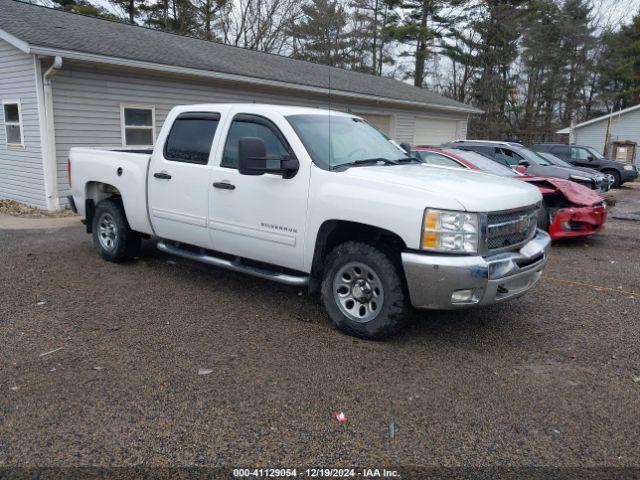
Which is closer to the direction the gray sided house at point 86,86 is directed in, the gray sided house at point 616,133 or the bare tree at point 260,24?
the gray sided house

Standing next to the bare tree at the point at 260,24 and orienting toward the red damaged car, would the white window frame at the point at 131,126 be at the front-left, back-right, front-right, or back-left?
front-right

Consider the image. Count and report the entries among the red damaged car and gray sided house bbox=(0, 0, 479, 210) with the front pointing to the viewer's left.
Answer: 0

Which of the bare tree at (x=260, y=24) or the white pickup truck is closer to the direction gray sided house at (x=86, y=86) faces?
the white pickup truck

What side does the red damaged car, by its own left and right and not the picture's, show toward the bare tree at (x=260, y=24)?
back

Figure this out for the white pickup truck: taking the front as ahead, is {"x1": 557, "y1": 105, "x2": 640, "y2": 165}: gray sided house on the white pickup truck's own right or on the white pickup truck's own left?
on the white pickup truck's own left

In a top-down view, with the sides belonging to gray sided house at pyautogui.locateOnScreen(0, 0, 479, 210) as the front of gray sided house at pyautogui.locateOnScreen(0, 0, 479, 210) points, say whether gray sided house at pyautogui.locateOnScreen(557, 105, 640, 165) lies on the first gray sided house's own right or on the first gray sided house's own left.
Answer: on the first gray sided house's own left

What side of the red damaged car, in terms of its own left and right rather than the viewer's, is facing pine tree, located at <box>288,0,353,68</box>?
back

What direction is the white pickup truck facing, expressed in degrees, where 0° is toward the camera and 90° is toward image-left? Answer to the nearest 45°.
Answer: approximately 315°

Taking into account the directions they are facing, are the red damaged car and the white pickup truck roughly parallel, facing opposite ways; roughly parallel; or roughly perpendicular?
roughly parallel

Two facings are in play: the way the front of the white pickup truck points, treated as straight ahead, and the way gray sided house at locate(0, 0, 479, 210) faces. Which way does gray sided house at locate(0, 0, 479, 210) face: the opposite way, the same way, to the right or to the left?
the same way

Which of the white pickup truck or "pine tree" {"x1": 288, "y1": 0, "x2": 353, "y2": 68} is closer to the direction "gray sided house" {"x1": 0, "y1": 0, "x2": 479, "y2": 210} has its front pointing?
the white pickup truck

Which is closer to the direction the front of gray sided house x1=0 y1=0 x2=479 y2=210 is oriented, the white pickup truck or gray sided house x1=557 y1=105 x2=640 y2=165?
the white pickup truck

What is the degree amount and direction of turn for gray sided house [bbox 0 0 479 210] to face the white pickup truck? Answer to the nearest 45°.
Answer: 0° — it already faces it

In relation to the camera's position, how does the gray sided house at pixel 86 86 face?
facing the viewer and to the right of the viewer

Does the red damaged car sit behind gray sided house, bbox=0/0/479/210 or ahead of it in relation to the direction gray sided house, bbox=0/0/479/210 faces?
ahead

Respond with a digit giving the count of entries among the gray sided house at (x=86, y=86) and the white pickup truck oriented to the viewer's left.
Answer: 0

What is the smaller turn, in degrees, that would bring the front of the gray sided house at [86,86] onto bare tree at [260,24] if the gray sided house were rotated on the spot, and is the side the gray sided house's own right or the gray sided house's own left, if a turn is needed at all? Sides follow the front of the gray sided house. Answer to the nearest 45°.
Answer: approximately 135° to the gray sided house's own left

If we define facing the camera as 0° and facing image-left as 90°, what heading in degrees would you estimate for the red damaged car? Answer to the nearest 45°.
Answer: approximately 315°
